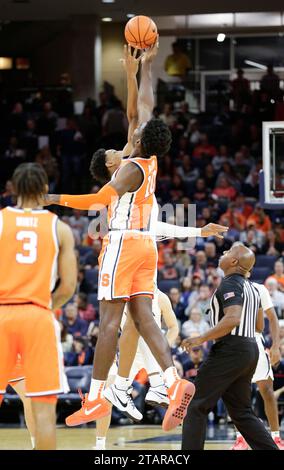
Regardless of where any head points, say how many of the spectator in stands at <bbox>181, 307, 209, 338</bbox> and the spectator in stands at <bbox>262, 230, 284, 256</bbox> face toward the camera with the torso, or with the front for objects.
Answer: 2

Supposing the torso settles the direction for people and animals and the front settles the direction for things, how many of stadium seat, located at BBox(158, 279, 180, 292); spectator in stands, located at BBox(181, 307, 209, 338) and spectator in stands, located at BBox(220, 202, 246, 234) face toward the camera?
3

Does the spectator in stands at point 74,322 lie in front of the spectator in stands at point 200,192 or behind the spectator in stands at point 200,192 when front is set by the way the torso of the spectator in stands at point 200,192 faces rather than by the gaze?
in front

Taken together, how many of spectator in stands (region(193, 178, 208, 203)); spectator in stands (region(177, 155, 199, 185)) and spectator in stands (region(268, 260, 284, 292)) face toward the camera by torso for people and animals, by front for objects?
3

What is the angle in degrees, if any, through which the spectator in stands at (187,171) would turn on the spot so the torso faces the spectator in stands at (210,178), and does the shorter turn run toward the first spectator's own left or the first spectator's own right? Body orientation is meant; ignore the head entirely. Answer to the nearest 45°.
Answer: approximately 45° to the first spectator's own left

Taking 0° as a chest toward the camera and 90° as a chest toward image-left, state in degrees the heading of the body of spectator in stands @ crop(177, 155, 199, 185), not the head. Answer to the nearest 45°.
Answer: approximately 0°

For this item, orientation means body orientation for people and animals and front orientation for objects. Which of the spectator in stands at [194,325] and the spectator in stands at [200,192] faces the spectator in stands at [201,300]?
the spectator in stands at [200,192]

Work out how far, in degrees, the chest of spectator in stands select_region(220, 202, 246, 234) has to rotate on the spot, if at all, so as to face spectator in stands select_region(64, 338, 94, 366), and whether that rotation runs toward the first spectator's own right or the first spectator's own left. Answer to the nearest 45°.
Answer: approximately 45° to the first spectator's own right

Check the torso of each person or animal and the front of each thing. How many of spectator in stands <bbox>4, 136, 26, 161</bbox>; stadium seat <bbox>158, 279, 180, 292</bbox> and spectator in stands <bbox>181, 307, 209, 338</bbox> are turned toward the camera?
3

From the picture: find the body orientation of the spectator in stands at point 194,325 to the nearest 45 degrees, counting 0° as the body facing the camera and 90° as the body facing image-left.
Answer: approximately 0°

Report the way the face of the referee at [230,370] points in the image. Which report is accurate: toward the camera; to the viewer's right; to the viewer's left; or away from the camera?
to the viewer's left
